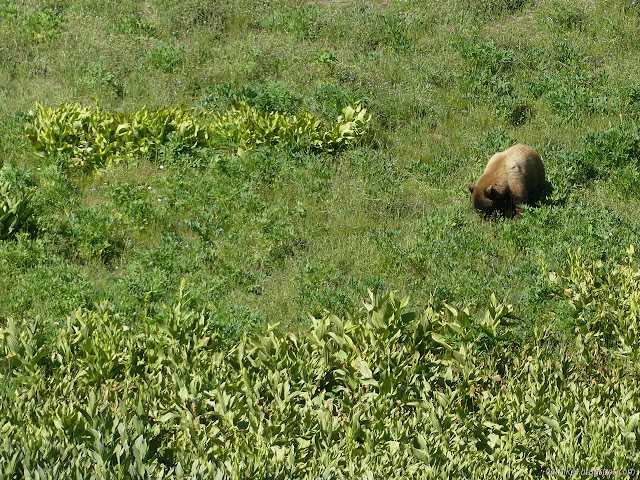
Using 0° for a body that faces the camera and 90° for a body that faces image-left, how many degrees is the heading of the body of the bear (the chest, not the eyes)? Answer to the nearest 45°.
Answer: approximately 45°

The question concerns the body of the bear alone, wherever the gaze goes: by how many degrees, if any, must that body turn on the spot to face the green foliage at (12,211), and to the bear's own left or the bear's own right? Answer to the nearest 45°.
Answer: approximately 45° to the bear's own right

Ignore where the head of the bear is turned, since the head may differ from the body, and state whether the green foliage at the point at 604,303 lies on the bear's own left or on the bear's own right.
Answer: on the bear's own left
